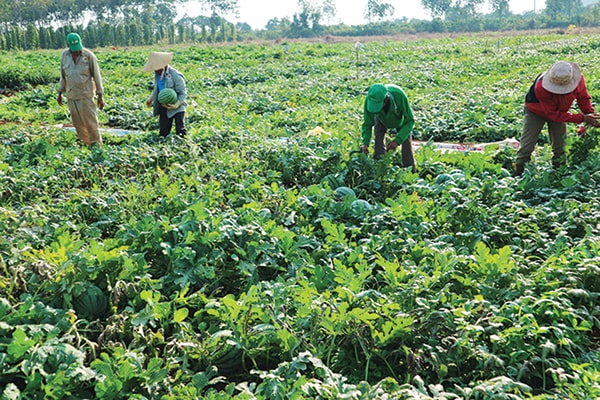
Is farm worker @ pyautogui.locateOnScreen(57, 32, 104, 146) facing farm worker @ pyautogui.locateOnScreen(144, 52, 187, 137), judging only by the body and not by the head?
no

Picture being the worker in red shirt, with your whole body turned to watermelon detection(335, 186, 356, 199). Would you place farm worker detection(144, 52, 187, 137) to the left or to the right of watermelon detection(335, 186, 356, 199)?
right

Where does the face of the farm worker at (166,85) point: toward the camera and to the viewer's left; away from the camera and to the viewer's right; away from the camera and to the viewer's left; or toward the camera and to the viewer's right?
toward the camera and to the viewer's left

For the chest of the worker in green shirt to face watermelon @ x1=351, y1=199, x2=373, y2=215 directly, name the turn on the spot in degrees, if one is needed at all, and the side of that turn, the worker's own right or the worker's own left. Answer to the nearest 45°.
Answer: approximately 45° to the worker's own left

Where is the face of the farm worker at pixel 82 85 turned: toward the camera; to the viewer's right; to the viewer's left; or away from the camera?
toward the camera

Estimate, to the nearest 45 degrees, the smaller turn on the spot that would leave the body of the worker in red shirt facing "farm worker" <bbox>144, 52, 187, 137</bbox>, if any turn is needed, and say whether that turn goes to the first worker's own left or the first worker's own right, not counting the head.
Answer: approximately 135° to the first worker's own right

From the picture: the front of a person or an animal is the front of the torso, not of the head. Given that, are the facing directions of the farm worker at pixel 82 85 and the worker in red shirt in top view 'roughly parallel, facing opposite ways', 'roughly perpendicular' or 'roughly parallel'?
roughly parallel

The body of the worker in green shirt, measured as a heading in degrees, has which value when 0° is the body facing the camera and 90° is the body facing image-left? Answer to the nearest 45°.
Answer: approximately 45°

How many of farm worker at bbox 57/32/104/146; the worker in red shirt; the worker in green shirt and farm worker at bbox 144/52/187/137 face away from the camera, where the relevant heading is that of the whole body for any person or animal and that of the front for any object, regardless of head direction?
0

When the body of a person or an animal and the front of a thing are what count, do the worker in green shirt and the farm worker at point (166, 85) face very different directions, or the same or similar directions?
same or similar directions

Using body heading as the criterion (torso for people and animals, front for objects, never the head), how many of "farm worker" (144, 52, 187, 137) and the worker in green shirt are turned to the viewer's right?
0

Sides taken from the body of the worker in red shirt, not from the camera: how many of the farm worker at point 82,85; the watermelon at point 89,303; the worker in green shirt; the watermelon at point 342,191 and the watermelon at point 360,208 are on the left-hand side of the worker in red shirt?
0

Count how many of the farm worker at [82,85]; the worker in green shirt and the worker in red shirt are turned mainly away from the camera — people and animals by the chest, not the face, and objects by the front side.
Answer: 0

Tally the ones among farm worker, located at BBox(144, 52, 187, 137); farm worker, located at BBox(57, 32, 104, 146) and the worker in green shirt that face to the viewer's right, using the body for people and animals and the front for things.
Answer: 0

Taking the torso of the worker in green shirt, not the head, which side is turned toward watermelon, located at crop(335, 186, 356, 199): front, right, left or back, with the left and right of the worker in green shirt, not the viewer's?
front

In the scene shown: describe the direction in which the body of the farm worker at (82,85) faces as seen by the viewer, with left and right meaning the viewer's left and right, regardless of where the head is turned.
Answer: facing the viewer

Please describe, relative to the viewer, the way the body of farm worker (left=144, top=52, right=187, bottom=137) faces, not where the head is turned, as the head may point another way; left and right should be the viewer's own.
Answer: facing the viewer and to the left of the viewer

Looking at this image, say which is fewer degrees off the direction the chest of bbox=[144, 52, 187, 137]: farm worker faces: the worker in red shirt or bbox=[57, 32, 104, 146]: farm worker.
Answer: the farm worker
